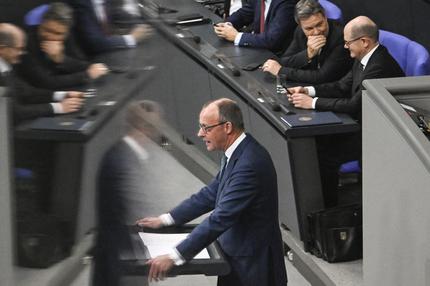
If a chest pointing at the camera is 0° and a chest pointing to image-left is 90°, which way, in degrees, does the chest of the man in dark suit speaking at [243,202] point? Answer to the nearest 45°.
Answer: approximately 90°

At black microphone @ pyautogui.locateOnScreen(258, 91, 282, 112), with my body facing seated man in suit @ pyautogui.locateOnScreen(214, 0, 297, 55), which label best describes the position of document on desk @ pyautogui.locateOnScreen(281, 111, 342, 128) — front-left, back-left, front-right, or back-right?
back-right

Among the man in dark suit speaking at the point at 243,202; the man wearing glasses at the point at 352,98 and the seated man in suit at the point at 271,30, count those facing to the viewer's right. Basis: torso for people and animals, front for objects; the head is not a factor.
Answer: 0

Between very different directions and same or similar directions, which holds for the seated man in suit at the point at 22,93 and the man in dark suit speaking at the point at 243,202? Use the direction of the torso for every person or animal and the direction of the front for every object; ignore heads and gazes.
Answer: very different directions

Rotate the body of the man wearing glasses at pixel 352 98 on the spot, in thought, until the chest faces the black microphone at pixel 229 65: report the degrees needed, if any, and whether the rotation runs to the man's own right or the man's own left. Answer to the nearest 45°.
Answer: approximately 45° to the man's own right

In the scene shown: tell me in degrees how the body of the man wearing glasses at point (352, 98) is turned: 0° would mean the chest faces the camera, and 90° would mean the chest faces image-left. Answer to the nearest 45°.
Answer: approximately 90°

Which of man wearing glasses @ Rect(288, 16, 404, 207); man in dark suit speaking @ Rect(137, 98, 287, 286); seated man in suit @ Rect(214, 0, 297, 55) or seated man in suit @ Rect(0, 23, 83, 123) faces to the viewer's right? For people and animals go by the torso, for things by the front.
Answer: seated man in suit @ Rect(0, 23, 83, 123)

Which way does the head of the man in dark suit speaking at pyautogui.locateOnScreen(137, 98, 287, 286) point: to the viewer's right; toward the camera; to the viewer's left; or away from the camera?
to the viewer's left

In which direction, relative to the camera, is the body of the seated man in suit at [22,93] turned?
to the viewer's right

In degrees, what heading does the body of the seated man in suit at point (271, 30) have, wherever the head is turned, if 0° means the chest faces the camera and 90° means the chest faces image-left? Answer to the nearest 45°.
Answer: approximately 45°

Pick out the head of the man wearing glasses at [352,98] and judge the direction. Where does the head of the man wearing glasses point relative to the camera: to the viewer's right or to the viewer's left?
to the viewer's left

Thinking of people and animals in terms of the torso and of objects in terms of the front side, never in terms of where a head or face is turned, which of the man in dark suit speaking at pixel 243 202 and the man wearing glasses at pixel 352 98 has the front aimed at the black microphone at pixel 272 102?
the man wearing glasses

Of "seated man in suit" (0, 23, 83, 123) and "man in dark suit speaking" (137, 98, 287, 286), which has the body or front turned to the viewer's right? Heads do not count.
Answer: the seated man in suit
